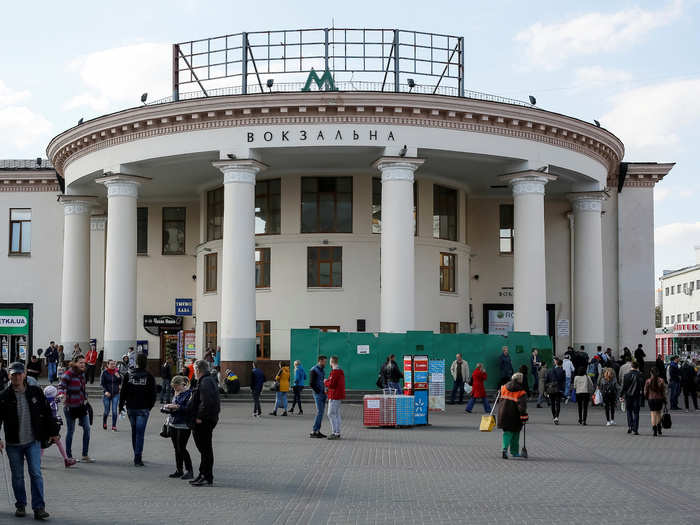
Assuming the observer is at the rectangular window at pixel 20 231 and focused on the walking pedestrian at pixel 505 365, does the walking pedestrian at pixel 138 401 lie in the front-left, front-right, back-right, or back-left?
front-right

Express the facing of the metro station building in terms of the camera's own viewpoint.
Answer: facing the viewer

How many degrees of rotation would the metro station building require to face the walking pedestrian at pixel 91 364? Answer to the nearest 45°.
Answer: approximately 90° to its right

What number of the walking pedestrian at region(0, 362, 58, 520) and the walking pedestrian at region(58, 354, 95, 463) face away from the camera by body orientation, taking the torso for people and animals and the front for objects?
0

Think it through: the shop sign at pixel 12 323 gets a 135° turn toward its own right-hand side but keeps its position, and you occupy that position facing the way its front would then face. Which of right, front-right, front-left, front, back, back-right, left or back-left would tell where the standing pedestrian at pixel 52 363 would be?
back-left

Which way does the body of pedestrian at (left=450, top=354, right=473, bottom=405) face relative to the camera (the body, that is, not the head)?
toward the camera

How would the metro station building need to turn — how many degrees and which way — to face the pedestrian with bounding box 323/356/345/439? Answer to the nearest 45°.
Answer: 0° — it already faces them
